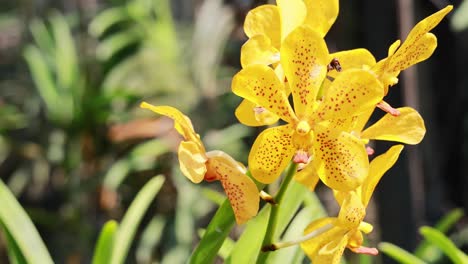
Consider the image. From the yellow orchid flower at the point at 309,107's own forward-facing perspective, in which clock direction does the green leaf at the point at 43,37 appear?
The green leaf is roughly at 5 o'clock from the yellow orchid flower.

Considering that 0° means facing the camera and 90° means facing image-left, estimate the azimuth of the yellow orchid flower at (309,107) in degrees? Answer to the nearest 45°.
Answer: approximately 0°

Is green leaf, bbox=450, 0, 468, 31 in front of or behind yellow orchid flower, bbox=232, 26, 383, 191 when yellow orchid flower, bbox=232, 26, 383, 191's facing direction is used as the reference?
behind
